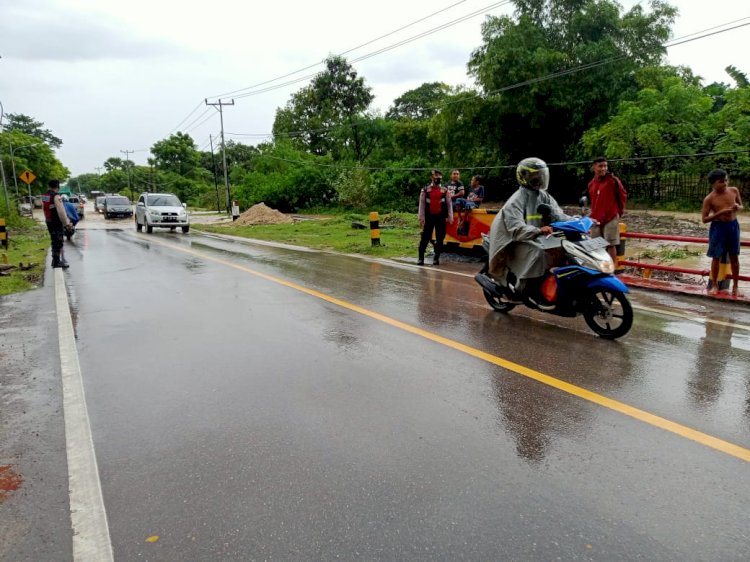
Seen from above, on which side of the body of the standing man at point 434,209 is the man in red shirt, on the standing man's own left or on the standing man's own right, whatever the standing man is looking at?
on the standing man's own left

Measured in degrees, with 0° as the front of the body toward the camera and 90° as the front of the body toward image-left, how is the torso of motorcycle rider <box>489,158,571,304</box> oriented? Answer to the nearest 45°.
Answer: approximately 315°

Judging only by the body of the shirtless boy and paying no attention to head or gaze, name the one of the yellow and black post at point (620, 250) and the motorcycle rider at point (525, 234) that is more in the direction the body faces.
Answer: the motorcycle rider

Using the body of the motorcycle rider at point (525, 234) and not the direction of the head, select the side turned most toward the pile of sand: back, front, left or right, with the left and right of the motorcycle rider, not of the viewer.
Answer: back

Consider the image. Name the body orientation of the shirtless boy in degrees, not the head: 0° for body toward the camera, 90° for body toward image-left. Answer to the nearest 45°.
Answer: approximately 0°

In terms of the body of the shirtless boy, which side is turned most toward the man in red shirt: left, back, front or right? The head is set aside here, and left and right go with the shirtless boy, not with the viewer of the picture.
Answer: right

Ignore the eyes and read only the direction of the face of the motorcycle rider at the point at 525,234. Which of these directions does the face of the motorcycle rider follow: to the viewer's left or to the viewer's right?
to the viewer's right

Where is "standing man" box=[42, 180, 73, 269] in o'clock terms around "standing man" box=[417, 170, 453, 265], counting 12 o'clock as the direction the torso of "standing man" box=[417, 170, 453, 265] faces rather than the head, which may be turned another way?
"standing man" box=[42, 180, 73, 269] is roughly at 3 o'clock from "standing man" box=[417, 170, 453, 265].

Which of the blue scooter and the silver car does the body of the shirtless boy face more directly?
the blue scooter

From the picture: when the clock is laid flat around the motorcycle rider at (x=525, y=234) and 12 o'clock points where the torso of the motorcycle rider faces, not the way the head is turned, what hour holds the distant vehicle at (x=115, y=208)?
The distant vehicle is roughly at 6 o'clock from the motorcycle rider.
